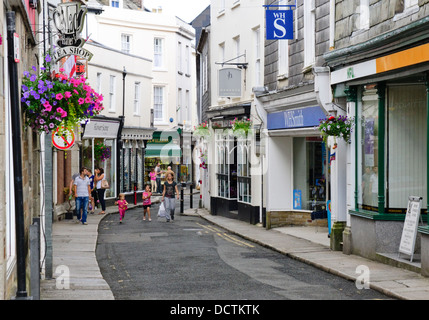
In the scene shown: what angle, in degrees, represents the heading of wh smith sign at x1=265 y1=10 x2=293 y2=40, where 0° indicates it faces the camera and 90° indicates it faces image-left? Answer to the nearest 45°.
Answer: approximately 0°

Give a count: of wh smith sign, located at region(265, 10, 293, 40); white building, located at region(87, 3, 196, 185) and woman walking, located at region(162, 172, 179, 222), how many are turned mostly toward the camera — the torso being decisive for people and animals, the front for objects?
3

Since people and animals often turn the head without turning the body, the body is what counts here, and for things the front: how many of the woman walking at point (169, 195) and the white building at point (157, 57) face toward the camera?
2

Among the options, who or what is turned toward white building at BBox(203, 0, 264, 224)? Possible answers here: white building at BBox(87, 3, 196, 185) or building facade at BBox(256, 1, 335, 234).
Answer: white building at BBox(87, 3, 196, 185)

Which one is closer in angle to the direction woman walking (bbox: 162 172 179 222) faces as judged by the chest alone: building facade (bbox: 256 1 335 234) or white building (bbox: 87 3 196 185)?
the building facade

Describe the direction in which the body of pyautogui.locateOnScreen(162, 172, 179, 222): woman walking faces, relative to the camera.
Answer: toward the camera

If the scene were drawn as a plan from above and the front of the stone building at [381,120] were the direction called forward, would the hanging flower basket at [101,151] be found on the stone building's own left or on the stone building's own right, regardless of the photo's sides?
on the stone building's own right

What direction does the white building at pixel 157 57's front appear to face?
toward the camera

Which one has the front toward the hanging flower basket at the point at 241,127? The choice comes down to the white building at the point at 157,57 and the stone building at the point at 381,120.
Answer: the white building
